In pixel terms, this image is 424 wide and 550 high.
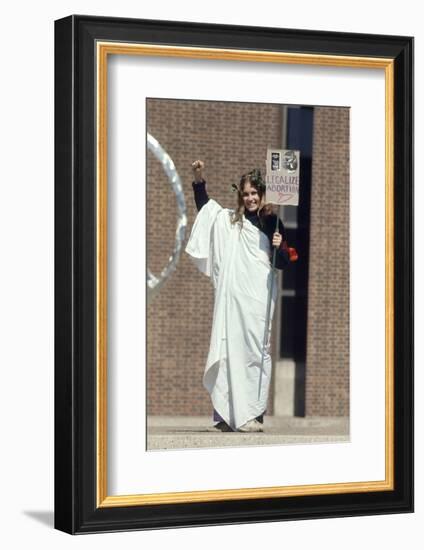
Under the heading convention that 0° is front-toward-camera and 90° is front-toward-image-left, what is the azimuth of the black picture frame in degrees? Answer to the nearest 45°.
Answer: approximately 315°
